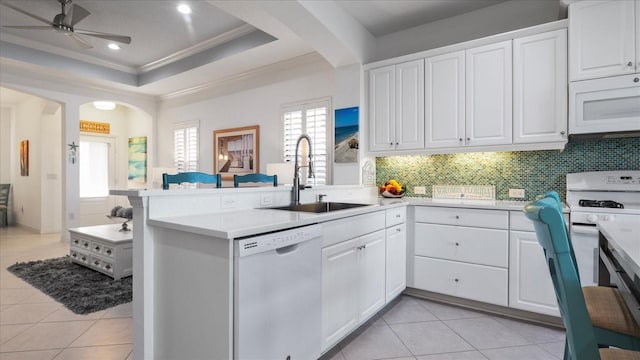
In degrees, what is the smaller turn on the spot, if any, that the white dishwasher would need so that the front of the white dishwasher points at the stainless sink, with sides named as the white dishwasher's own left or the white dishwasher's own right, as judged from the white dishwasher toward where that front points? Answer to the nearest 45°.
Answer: approximately 135° to the white dishwasher's own left

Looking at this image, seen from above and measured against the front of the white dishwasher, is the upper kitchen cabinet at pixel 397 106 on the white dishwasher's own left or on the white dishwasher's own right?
on the white dishwasher's own left

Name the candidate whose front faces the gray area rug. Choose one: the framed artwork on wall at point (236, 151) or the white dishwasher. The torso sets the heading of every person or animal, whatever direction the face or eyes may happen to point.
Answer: the framed artwork on wall

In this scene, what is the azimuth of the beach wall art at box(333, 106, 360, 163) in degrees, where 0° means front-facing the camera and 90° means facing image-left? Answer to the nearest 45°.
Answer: approximately 45°

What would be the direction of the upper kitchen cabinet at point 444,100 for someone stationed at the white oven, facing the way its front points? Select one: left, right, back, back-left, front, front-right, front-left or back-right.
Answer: right

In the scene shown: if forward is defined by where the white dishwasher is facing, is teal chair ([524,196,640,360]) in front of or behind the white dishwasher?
in front

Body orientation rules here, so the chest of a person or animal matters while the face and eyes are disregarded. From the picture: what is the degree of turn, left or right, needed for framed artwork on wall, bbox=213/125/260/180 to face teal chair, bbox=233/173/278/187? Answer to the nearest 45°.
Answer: approximately 45° to its left

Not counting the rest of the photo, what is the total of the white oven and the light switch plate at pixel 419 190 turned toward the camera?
2

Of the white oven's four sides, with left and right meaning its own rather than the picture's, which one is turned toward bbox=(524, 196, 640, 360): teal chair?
front

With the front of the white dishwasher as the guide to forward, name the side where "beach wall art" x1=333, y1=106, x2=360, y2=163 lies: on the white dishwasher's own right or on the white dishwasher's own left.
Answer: on the white dishwasher's own left

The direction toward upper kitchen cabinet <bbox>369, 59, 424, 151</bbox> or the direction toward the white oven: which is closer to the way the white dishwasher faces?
the white oven

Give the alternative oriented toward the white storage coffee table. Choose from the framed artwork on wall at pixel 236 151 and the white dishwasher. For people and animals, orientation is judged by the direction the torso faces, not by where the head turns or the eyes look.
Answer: the framed artwork on wall

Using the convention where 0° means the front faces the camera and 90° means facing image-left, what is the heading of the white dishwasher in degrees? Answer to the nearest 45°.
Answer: approximately 315°

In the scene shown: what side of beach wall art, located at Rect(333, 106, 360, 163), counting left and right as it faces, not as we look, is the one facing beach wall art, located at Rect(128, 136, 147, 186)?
right

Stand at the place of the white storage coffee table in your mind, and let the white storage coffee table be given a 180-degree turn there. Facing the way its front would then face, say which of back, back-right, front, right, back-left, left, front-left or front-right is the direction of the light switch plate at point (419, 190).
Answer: right
